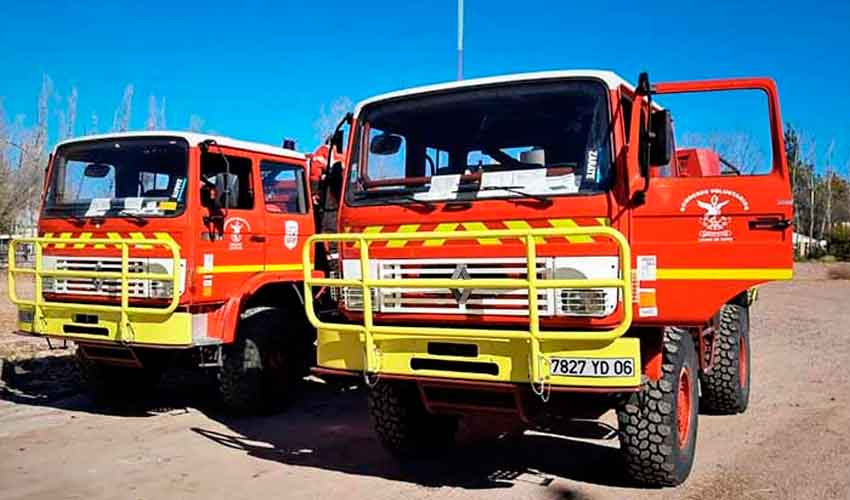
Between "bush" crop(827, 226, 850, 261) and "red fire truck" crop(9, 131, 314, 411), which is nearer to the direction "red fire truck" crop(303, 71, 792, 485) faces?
the red fire truck

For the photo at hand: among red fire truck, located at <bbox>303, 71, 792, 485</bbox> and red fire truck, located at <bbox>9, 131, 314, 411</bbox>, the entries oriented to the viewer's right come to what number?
0

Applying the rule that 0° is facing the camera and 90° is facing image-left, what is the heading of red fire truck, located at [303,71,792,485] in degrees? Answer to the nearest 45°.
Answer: approximately 45°

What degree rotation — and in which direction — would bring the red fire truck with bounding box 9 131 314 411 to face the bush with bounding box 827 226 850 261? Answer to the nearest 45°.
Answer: approximately 180°

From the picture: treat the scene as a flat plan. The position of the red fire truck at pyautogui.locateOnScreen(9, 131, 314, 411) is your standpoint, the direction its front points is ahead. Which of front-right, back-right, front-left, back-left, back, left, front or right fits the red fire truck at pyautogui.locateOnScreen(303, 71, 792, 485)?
left

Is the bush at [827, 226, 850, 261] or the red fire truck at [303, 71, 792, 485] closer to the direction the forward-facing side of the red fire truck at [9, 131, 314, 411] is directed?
the red fire truck

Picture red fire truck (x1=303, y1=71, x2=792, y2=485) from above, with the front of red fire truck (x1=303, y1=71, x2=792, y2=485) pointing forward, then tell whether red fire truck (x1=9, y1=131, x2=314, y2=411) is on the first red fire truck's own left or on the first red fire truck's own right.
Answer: on the first red fire truck's own right

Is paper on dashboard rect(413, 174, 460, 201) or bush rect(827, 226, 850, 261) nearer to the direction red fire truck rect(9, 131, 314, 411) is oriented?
the paper on dashboard
